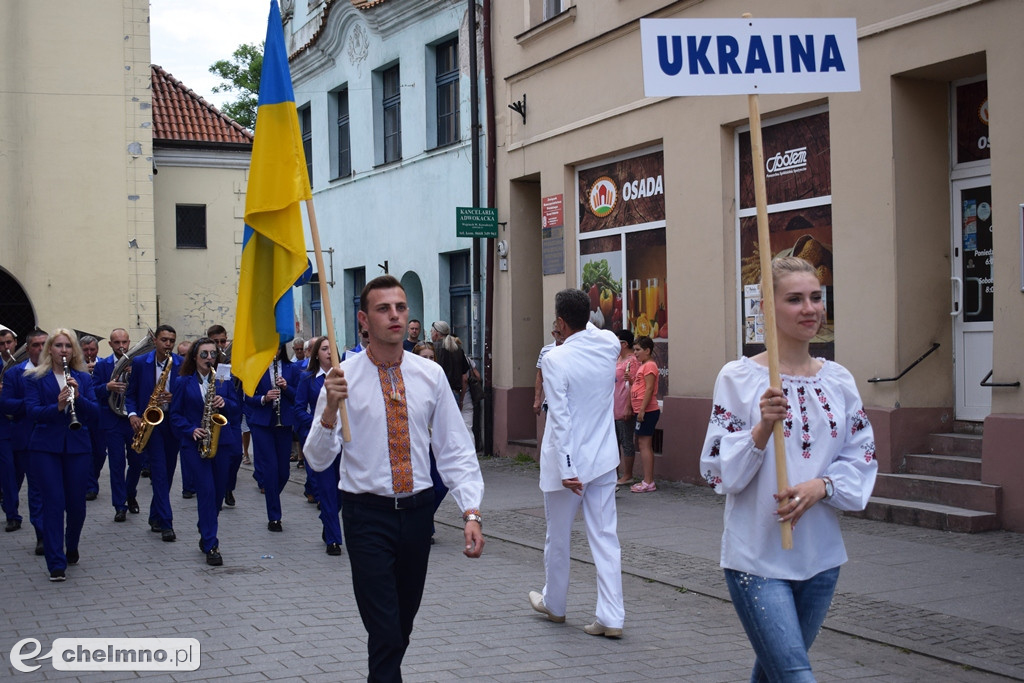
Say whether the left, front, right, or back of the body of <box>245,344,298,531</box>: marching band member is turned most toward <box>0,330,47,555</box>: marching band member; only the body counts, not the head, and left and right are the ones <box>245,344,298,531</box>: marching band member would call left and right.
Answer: right

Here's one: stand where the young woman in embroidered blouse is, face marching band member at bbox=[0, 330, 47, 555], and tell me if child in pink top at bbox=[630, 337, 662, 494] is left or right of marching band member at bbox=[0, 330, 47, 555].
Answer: right

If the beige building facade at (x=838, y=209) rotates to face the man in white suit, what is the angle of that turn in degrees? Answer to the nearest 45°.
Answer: approximately 45° to its left

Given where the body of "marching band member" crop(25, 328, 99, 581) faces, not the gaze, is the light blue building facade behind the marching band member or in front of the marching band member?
behind

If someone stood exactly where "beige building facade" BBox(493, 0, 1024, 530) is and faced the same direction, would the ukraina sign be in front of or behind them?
in front

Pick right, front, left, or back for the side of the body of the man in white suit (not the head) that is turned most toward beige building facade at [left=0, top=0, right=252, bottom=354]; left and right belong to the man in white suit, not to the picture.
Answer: front

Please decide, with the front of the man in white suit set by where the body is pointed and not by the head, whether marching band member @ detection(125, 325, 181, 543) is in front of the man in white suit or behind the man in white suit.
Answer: in front
